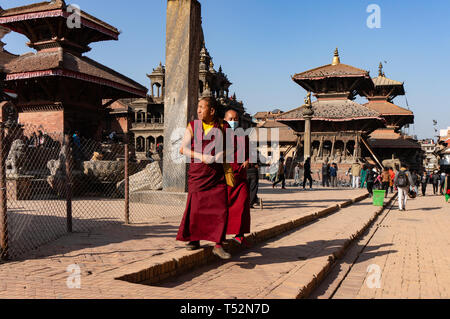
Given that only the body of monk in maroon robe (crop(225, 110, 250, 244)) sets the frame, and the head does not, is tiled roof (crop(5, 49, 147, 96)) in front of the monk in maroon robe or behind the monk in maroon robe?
behind

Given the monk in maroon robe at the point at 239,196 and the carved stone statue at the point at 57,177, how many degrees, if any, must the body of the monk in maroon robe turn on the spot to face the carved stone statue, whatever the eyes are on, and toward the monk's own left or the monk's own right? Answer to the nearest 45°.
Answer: approximately 135° to the monk's own right

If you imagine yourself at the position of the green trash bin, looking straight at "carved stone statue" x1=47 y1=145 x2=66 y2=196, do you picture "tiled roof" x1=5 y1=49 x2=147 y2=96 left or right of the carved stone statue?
right

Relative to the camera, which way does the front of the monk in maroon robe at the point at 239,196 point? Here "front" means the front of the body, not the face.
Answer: toward the camera

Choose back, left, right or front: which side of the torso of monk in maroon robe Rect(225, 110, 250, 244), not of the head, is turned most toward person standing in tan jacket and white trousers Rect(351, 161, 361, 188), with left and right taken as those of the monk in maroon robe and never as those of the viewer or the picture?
back

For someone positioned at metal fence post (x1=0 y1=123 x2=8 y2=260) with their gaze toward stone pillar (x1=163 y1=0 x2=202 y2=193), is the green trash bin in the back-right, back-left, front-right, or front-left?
front-right

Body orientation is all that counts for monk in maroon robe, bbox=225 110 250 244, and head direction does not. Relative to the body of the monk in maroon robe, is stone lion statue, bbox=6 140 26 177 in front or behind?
behind

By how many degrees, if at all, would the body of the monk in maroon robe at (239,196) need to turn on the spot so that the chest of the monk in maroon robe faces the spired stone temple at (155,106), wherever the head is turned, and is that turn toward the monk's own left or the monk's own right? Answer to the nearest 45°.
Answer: approximately 180°
